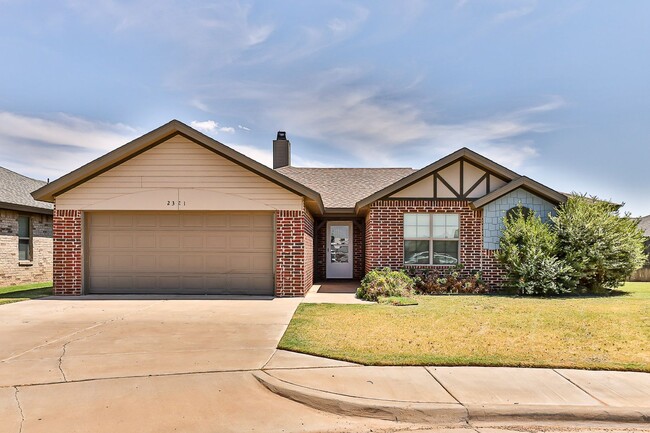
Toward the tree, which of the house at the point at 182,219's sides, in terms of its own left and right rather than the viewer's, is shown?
left

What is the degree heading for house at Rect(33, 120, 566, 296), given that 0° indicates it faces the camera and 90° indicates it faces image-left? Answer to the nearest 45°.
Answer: approximately 0°

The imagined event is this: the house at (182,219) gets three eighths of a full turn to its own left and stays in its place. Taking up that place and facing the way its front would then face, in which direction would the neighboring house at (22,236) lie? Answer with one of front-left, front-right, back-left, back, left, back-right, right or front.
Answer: left

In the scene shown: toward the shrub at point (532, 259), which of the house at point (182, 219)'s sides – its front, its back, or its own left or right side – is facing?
left

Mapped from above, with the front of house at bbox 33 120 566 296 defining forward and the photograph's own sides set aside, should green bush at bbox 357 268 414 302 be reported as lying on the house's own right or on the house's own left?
on the house's own left

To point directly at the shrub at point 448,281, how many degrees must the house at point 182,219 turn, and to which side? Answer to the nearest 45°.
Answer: approximately 90° to its left
